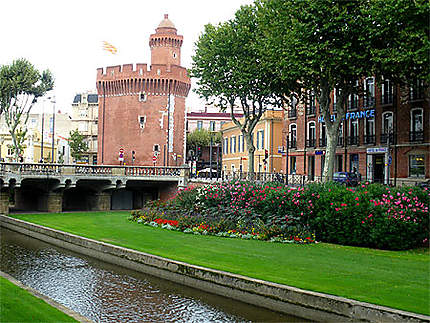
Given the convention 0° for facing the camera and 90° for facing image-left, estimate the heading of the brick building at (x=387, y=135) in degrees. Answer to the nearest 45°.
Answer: approximately 45°

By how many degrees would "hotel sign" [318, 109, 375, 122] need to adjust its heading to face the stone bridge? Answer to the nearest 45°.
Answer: approximately 45° to its right

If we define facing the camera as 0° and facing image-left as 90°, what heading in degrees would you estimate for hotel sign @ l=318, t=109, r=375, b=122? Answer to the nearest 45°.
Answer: approximately 45°

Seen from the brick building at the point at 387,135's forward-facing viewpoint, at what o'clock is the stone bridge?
The stone bridge is roughly at 1 o'clock from the brick building.

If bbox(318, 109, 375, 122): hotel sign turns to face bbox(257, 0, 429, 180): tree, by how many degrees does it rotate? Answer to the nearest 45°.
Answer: approximately 45° to its left
